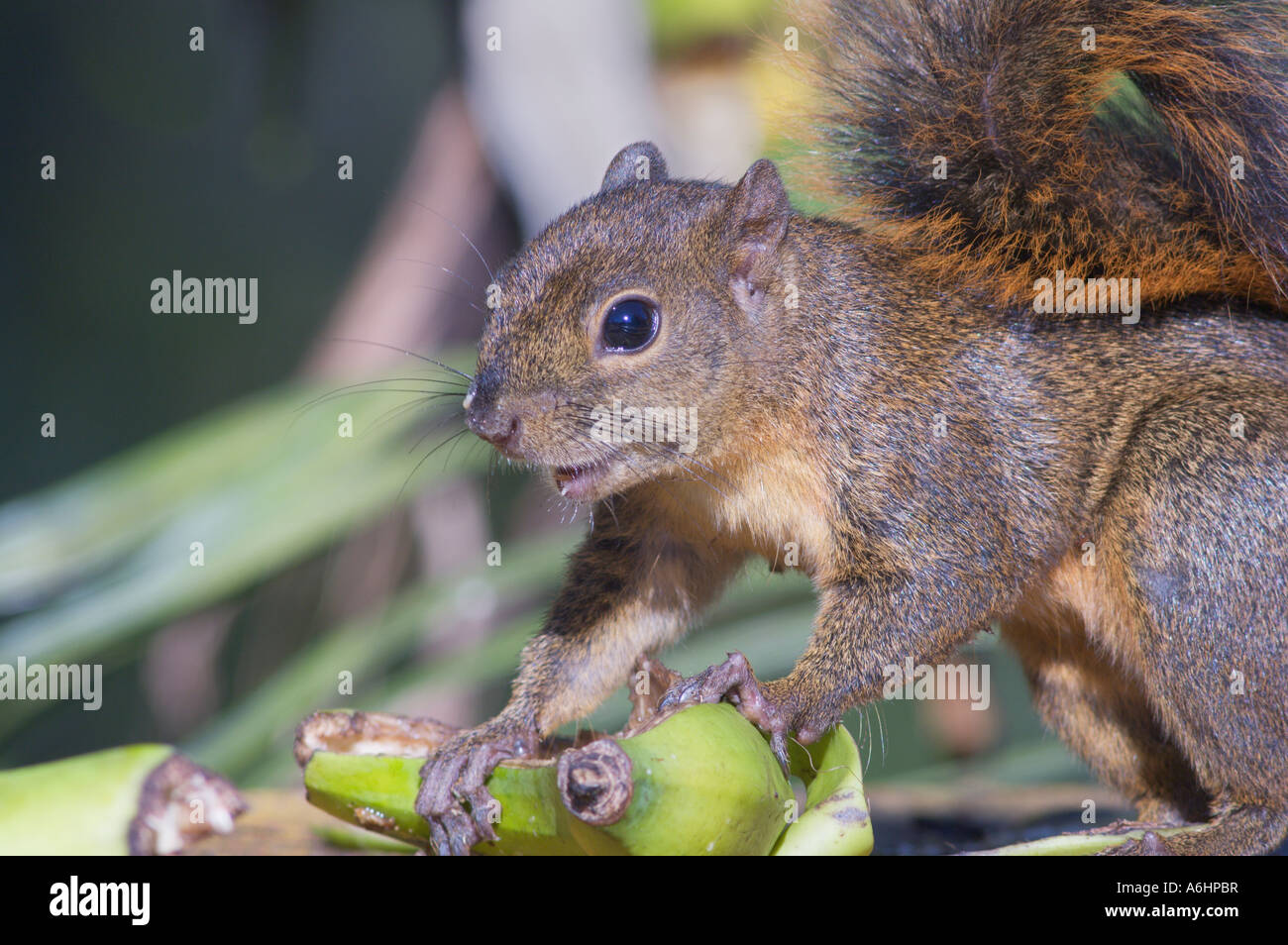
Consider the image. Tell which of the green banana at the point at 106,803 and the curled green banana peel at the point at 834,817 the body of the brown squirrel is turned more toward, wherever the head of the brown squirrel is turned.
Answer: the green banana

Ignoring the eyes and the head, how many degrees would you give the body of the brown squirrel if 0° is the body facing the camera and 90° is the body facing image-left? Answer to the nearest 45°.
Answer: approximately 90°

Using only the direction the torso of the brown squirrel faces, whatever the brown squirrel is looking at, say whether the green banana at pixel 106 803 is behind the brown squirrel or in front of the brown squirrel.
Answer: in front
